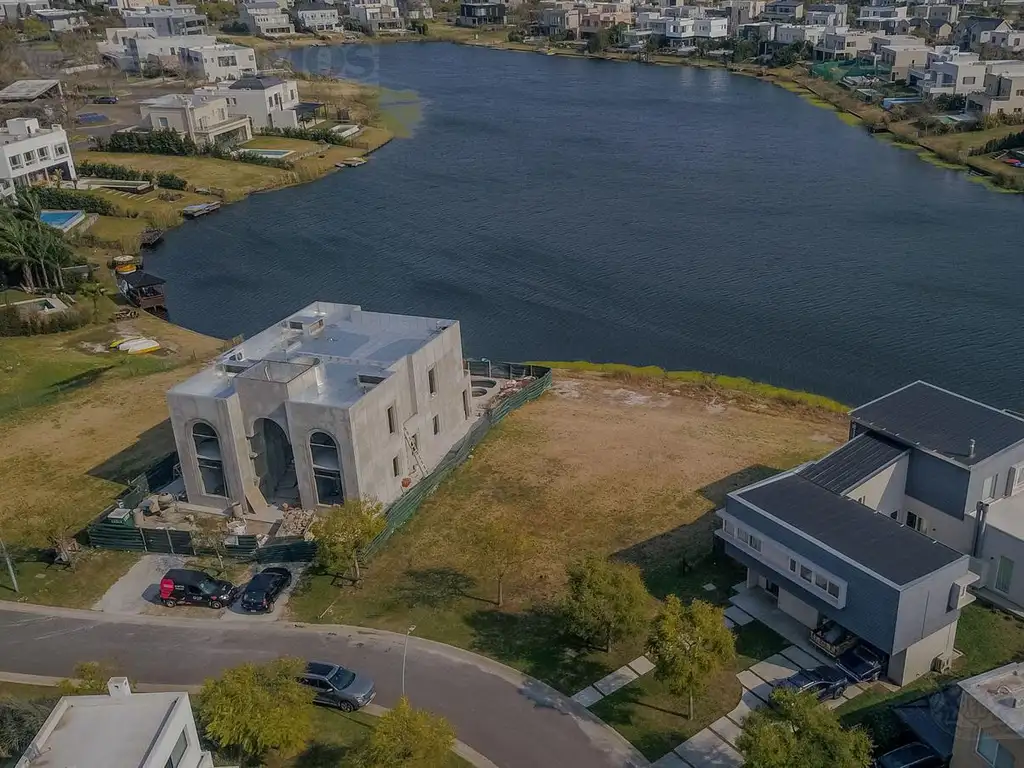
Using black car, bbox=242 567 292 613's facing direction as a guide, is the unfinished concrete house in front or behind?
in front

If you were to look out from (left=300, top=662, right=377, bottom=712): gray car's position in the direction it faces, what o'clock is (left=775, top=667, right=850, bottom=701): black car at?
(left=775, top=667, right=850, bottom=701): black car is roughly at 11 o'clock from (left=300, top=662, right=377, bottom=712): gray car.

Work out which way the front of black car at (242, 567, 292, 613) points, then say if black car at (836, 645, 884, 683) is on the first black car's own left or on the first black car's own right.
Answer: on the first black car's own right

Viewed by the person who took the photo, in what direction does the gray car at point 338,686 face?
facing the viewer and to the right of the viewer

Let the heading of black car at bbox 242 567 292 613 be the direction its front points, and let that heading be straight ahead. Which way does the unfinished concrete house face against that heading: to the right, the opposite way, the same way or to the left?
the opposite way

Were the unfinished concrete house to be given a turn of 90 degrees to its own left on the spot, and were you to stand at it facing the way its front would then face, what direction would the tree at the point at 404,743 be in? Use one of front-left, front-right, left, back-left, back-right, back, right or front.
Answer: front-right

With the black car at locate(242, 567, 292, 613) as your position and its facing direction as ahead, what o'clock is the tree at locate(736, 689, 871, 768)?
The tree is roughly at 3 o'clock from the black car.

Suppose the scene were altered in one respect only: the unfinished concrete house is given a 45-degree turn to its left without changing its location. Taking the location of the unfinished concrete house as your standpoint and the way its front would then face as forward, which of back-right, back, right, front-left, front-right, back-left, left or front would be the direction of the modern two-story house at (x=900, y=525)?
front-left

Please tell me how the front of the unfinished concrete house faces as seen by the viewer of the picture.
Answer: facing the viewer and to the left of the viewer

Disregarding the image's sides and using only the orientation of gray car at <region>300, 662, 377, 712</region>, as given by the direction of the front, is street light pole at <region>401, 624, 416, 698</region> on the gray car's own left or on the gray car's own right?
on the gray car's own left

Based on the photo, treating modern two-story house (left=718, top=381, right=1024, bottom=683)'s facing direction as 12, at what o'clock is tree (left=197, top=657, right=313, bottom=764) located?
The tree is roughly at 12 o'clock from the modern two-story house.

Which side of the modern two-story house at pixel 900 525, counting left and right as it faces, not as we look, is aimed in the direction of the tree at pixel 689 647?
front

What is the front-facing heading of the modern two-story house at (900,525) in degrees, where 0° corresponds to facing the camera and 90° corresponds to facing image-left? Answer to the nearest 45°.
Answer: approximately 45°

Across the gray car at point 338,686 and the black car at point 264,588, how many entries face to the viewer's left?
0

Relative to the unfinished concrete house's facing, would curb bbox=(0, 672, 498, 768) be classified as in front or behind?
in front
